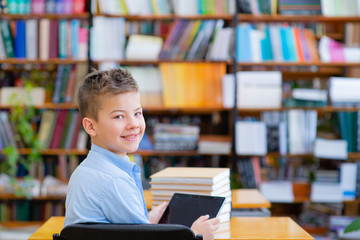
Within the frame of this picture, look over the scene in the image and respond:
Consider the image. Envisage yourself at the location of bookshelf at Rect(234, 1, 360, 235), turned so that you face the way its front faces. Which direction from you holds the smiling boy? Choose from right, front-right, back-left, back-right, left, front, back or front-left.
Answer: front

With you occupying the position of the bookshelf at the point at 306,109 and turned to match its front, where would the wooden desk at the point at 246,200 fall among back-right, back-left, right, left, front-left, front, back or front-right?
front

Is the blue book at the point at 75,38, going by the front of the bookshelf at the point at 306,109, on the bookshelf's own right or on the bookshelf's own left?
on the bookshelf's own right

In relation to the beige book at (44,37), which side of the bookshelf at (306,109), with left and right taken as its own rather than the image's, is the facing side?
right

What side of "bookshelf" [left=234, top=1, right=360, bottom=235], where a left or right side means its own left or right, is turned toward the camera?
front

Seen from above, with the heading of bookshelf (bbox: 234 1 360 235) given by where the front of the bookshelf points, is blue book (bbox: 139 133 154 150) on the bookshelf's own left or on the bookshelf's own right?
on the bookshelf's own right

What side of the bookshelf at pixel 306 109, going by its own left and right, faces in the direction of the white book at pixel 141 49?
right

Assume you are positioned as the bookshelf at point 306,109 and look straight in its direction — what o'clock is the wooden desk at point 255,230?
The wooden desk is roughly at 12 o'clock from the bookshelf.

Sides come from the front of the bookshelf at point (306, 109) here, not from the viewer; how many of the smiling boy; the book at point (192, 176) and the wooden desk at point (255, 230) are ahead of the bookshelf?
3

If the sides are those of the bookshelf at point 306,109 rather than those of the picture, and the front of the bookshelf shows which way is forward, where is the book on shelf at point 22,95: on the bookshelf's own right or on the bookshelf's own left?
on the bookshelf's own right

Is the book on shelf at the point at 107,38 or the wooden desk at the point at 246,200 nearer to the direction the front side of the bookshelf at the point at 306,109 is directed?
the wooden desk
